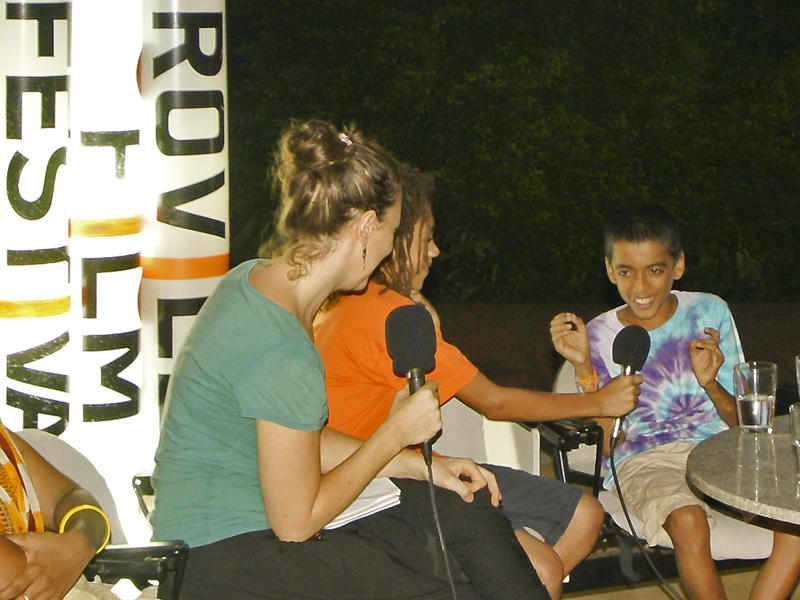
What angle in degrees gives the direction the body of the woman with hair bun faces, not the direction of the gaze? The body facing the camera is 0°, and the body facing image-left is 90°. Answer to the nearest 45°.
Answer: approximately 270°

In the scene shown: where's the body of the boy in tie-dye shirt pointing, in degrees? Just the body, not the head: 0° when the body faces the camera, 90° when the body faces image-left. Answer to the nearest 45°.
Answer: approximately 0°

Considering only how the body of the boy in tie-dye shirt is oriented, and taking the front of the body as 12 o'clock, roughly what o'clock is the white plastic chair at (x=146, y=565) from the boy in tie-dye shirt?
The white plastic chair is roughly at 1 o'clock from the boy in tie-dye shirt.

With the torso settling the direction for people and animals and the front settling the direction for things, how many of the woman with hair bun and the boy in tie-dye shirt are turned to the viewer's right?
1

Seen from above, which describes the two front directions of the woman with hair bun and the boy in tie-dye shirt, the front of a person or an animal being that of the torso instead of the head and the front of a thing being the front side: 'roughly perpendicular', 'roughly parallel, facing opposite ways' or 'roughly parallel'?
roughly perpendicular

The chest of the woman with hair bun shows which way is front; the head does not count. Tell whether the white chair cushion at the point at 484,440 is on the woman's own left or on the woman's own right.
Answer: on the woman's own left

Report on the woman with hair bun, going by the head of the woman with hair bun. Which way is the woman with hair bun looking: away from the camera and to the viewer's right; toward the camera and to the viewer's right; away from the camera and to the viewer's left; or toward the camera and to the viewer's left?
away from the camera and to the viewer's right
